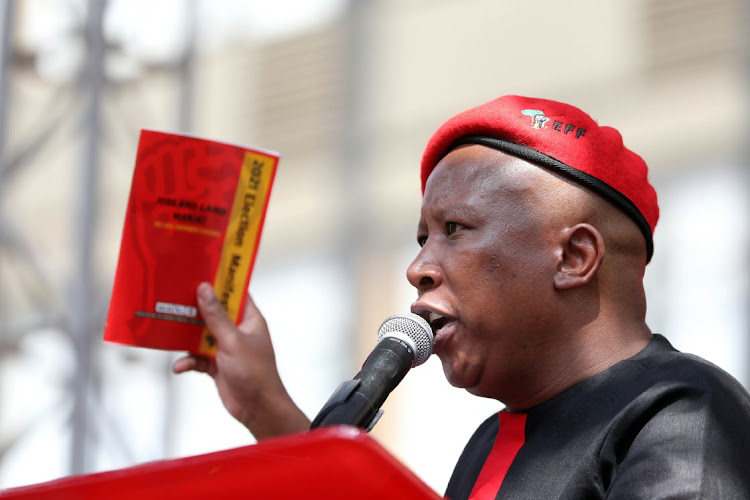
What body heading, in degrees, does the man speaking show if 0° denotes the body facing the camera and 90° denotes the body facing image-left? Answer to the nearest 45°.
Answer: approximately 45°

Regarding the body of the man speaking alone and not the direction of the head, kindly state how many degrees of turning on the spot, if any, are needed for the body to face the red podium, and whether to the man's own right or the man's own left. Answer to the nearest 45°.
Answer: approximately 45° to the man's own left

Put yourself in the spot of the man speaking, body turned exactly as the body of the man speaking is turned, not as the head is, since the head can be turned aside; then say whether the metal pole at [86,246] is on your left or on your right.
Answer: on your right

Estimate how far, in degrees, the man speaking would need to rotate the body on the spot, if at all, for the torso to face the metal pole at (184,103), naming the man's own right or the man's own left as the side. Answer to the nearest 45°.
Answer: approximately 90° to the man's own right
